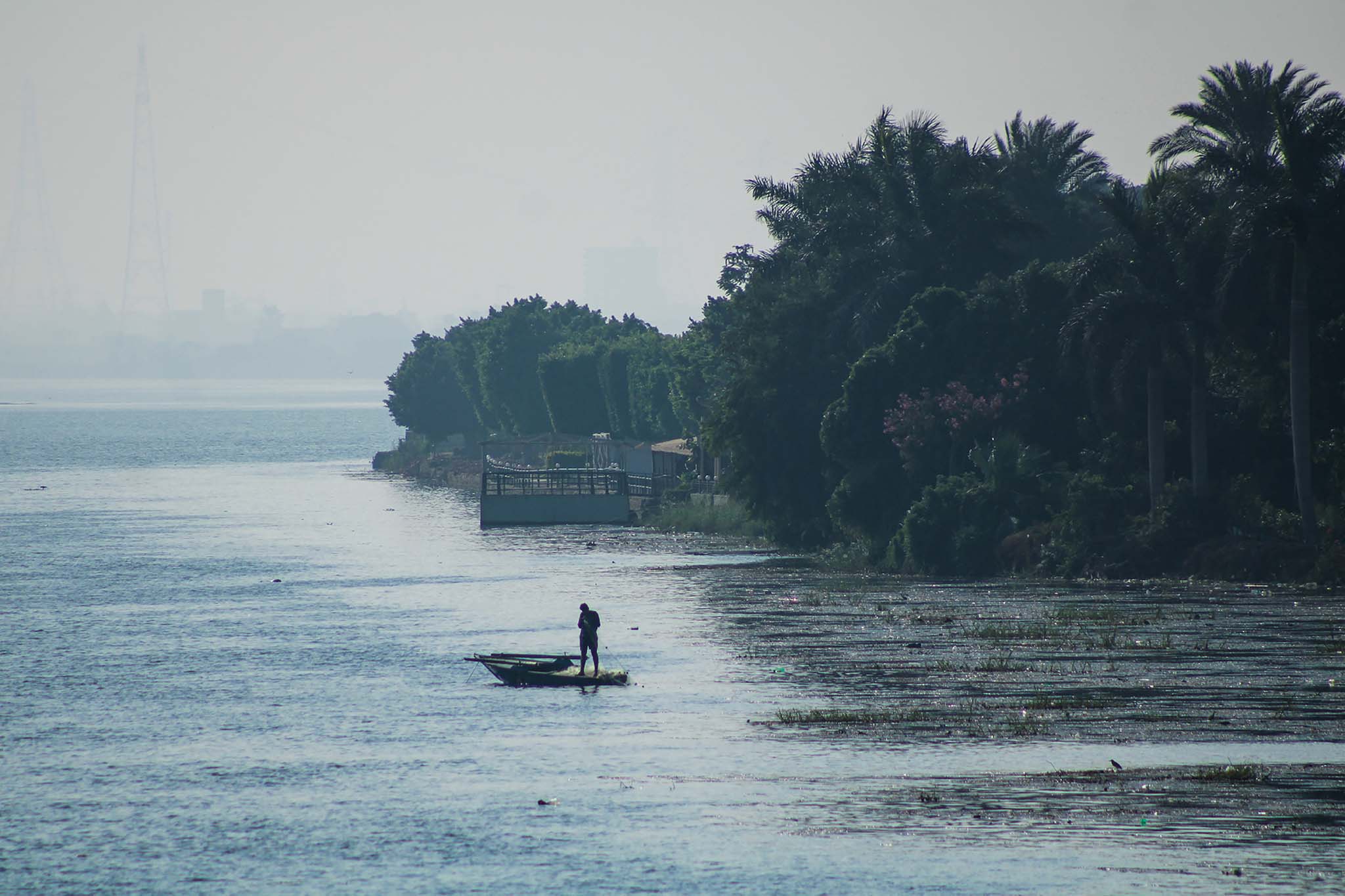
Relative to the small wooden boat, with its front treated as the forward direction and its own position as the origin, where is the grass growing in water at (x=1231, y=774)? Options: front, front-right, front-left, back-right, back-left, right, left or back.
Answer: back-left

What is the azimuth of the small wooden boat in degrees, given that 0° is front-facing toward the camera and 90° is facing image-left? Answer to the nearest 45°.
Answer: approximately 90°

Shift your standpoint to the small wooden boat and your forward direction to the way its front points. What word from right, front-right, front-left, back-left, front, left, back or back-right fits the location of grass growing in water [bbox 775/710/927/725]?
back-left
